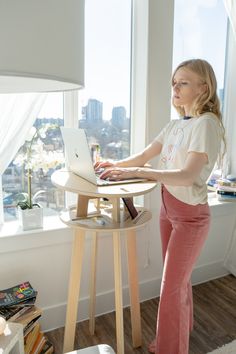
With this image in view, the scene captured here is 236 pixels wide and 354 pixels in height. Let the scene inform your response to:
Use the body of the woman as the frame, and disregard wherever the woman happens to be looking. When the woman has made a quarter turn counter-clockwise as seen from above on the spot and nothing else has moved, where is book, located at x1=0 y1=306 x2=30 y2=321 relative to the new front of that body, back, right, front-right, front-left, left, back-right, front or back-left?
back-right

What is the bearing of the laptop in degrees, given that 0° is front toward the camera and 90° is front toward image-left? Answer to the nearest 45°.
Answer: approximately 225°

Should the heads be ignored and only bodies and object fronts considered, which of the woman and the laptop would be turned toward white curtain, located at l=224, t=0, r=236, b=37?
the laptop

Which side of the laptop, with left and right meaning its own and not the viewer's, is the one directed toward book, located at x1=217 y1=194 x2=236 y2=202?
front

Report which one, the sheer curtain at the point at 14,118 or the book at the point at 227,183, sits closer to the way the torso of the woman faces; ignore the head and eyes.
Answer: the sheer curtain

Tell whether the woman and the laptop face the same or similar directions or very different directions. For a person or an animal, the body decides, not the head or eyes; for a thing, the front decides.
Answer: very different directions

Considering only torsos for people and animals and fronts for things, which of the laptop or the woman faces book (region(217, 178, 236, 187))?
the laptop

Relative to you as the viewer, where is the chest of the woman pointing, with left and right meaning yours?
facing the viewer and to the left of the viewer

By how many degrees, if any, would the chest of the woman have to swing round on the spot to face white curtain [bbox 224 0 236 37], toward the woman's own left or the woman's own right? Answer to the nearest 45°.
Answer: approximately 135° to the woman's own right

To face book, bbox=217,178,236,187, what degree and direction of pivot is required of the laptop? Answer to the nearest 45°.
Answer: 0° — it already faces it

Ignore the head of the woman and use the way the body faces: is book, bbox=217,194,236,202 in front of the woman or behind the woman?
behind
